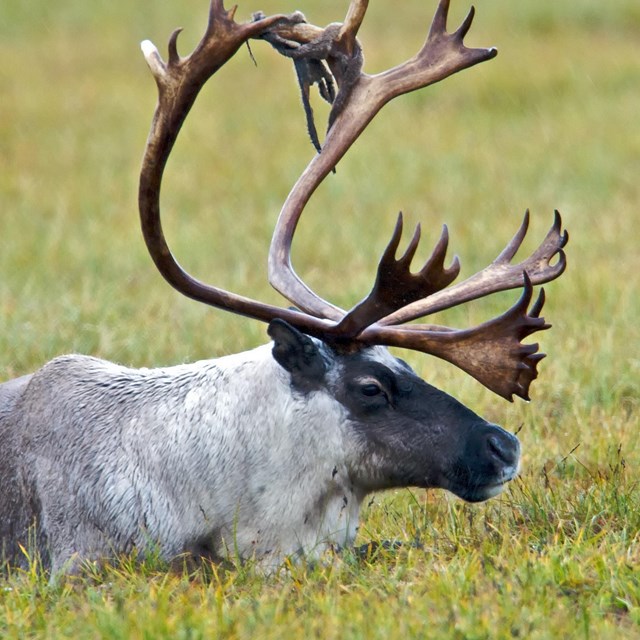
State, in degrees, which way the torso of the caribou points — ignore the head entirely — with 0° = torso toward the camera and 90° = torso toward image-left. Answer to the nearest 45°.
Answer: approximately 270°
